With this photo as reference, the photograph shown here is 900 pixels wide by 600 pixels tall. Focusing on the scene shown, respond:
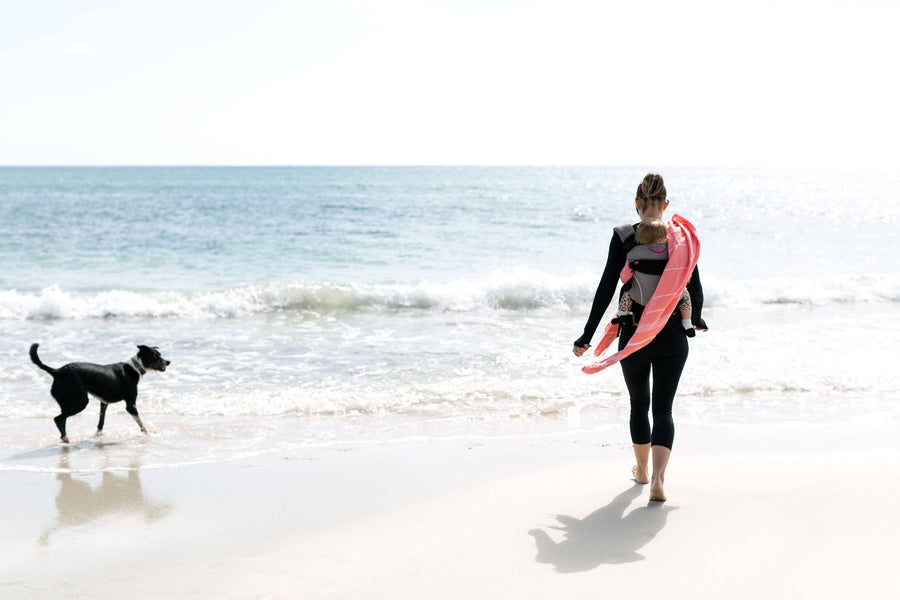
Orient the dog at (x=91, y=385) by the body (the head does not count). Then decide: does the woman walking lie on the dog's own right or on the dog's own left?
on the dog's own right

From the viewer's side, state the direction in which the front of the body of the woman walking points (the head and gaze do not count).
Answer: away from the camera

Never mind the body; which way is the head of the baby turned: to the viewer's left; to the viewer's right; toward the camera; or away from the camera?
away from the camera

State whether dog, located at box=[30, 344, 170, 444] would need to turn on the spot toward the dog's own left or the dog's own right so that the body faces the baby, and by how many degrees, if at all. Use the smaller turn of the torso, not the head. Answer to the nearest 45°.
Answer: approximately 45° to the dog's own right

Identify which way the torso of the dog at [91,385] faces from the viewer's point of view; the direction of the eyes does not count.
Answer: to the viewer's right

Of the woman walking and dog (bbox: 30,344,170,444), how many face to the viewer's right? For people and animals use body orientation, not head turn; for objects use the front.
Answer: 1

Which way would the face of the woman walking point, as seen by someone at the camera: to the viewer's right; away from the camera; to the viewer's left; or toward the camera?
away from the camera
